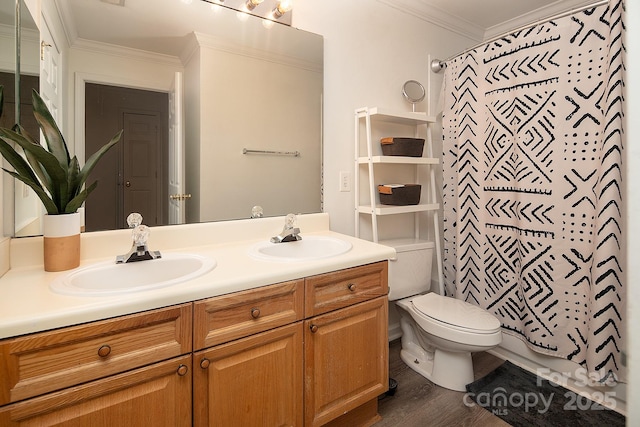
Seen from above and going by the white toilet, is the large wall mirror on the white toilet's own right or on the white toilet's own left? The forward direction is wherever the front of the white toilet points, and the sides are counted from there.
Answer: on the white toilet's own right

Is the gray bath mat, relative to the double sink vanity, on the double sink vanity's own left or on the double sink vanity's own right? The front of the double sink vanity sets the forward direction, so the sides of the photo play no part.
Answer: on the double sink vanity's own left

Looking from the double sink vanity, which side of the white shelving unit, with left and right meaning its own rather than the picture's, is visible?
right

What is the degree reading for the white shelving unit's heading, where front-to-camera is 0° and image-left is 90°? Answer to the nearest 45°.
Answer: approximately 315°

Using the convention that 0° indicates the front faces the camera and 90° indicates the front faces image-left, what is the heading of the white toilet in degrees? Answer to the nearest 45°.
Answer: approximately 315°

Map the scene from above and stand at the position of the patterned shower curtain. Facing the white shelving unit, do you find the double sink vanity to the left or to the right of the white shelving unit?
left
